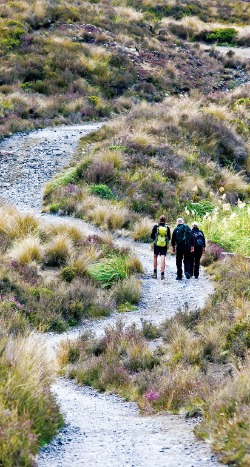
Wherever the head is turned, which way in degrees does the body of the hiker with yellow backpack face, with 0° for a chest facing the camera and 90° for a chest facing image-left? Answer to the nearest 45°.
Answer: approximately 180°

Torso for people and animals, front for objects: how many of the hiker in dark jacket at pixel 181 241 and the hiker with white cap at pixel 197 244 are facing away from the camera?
2

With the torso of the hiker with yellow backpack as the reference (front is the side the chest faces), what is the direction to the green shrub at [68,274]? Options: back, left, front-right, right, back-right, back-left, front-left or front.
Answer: back-left

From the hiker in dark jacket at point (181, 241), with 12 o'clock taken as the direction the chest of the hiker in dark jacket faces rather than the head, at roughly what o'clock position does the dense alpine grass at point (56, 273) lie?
The dense alpine grass is roughly at 8 o'clock from the hiker in dark jacket.

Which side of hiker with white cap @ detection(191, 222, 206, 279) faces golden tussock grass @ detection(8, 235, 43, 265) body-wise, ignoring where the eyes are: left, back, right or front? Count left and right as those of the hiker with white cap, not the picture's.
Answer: left

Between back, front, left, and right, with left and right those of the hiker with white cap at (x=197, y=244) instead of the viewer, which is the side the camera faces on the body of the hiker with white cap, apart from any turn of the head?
back

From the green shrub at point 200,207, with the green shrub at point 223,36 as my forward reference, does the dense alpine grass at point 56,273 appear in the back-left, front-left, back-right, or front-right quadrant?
back-left

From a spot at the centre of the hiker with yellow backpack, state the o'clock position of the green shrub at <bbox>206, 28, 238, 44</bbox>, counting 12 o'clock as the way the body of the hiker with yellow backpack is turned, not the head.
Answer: The green shrub is roughly at 12 o'clock from the hiker with yellow backpack.

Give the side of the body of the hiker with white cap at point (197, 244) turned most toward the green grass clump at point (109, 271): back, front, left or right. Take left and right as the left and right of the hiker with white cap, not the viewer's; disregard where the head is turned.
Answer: left

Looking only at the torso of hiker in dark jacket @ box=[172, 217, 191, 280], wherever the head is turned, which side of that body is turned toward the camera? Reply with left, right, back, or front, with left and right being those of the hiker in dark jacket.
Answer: back
